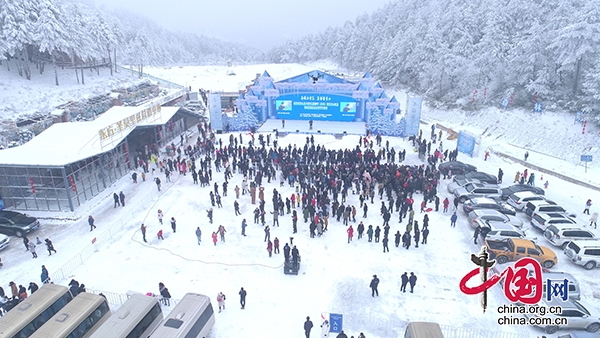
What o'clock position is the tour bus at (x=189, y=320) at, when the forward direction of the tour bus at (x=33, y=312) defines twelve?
the tour bus at (x=189, y=320) is roughly at 3 o'clock from the tour bus at (x=33, y=312).

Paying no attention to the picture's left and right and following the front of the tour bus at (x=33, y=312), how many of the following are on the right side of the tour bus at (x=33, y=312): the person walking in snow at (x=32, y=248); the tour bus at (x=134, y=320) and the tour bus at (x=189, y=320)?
2

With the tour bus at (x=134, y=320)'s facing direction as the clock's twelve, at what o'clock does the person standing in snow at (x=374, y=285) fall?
The person standing in snow is roughly at 2 o'clock from the tour bus.

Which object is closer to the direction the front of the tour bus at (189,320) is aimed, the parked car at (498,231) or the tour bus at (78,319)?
the parked car

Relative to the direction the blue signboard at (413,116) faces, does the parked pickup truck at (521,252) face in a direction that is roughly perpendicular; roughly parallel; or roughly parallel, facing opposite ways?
roughly perpendicular

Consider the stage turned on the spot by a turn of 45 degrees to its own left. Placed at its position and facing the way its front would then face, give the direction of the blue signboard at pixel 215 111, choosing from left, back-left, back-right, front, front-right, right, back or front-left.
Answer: back-right

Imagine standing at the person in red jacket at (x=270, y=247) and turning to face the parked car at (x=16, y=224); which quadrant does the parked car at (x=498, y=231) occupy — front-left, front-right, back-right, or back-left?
back-right

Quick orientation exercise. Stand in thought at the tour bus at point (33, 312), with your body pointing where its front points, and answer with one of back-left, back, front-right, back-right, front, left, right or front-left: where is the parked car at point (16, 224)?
front-left

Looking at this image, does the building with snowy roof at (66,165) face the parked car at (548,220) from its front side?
yes

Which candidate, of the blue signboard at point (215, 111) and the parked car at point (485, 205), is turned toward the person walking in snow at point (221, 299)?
the blue signboard
